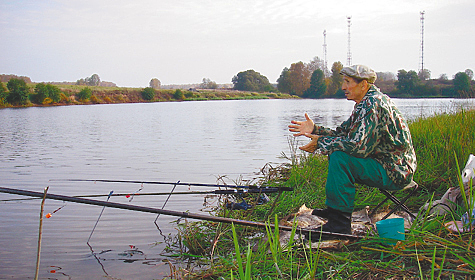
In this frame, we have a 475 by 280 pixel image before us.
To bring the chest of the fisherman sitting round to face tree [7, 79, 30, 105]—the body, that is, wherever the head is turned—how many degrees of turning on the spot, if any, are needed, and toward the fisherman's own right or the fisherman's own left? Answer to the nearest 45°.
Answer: approximately 45° to the fisherman's own right

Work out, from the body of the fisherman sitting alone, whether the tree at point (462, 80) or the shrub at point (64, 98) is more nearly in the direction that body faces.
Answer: the shrub

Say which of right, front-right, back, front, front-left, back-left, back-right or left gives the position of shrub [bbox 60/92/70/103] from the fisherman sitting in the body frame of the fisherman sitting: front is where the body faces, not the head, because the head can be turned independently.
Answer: front-right

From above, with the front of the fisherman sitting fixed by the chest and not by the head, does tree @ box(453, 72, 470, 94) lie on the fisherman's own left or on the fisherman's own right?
on the fisherman's own right

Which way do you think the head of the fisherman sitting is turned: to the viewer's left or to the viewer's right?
to the viewer's left

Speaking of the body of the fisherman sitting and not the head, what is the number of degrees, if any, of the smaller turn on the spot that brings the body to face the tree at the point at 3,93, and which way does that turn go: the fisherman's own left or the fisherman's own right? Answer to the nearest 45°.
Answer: approximately 45° to the fisherman's own right

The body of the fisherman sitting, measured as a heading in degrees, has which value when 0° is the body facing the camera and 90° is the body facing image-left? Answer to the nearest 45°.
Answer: approximately 90°
